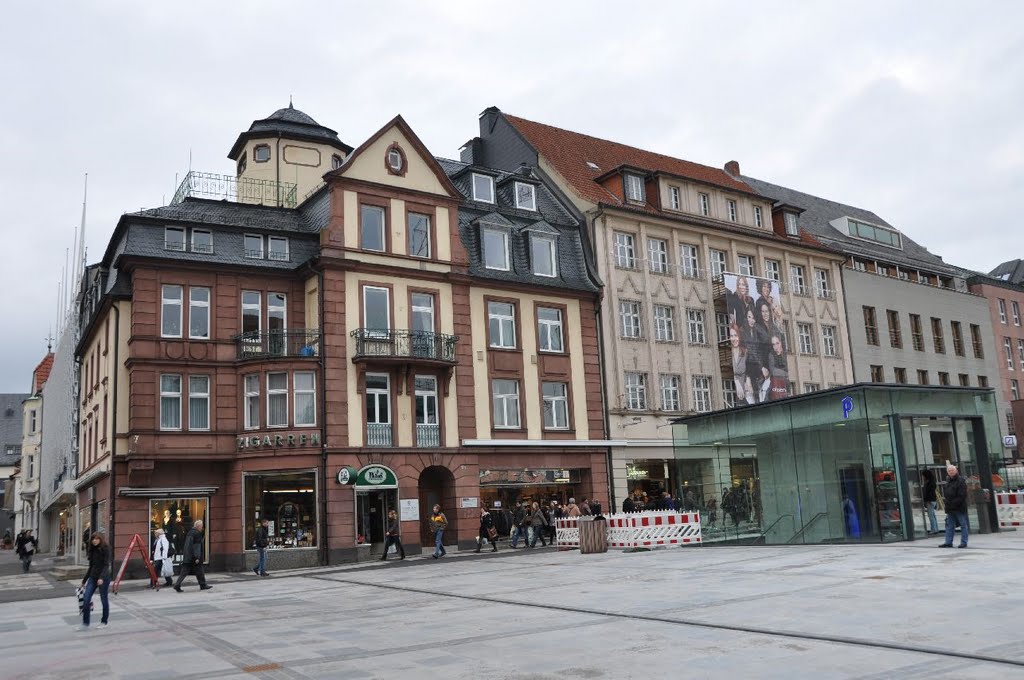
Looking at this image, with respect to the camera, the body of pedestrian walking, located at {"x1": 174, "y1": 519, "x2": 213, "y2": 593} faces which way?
to the viewer's right

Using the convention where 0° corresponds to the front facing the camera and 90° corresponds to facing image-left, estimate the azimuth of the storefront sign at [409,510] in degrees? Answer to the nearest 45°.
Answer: approximately 0°

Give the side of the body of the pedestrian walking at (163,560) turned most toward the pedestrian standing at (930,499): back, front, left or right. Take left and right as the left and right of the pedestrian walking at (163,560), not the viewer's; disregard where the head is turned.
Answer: back

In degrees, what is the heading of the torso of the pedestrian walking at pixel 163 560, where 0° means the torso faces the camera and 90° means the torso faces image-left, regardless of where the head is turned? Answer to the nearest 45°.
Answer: approximately 90°

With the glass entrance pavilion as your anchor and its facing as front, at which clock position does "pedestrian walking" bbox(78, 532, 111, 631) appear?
The pedestrian walking is roughly at 3 o'clock from the glass entrance pavilion.

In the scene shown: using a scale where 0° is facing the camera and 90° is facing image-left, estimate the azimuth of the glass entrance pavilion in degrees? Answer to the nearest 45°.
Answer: approximately 315°

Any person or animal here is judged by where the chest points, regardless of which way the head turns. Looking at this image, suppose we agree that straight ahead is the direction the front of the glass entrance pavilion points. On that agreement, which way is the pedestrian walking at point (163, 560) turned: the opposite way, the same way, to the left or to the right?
to the right
